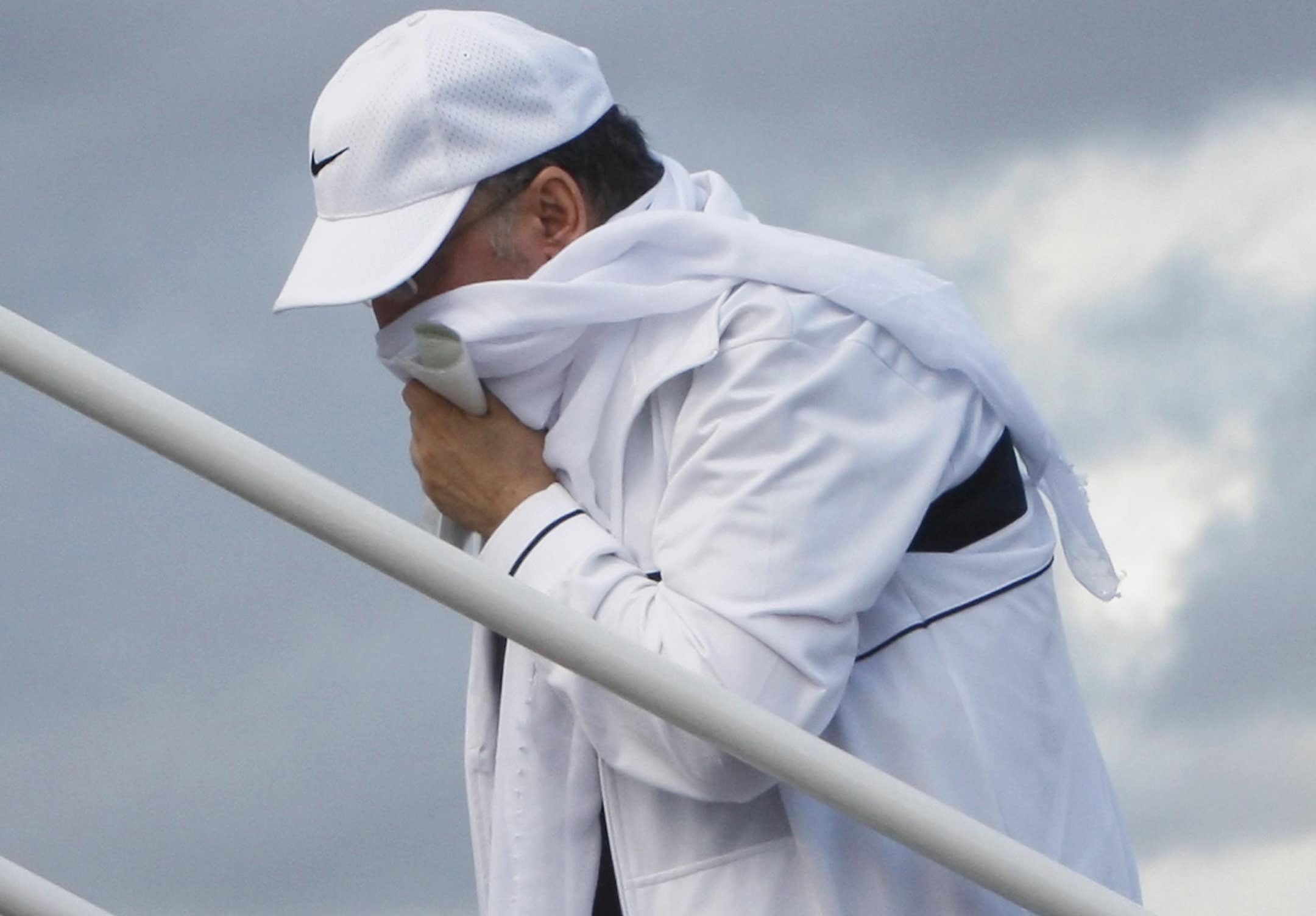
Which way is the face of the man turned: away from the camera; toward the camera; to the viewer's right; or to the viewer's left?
to the viewer's left

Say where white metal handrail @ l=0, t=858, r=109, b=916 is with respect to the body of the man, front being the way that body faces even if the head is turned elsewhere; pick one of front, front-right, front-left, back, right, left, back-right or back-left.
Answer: front-left

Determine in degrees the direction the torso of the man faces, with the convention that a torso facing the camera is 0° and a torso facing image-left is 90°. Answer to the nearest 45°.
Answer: approximately 90°

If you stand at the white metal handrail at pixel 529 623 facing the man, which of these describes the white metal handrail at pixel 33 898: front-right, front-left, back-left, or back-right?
back-left
